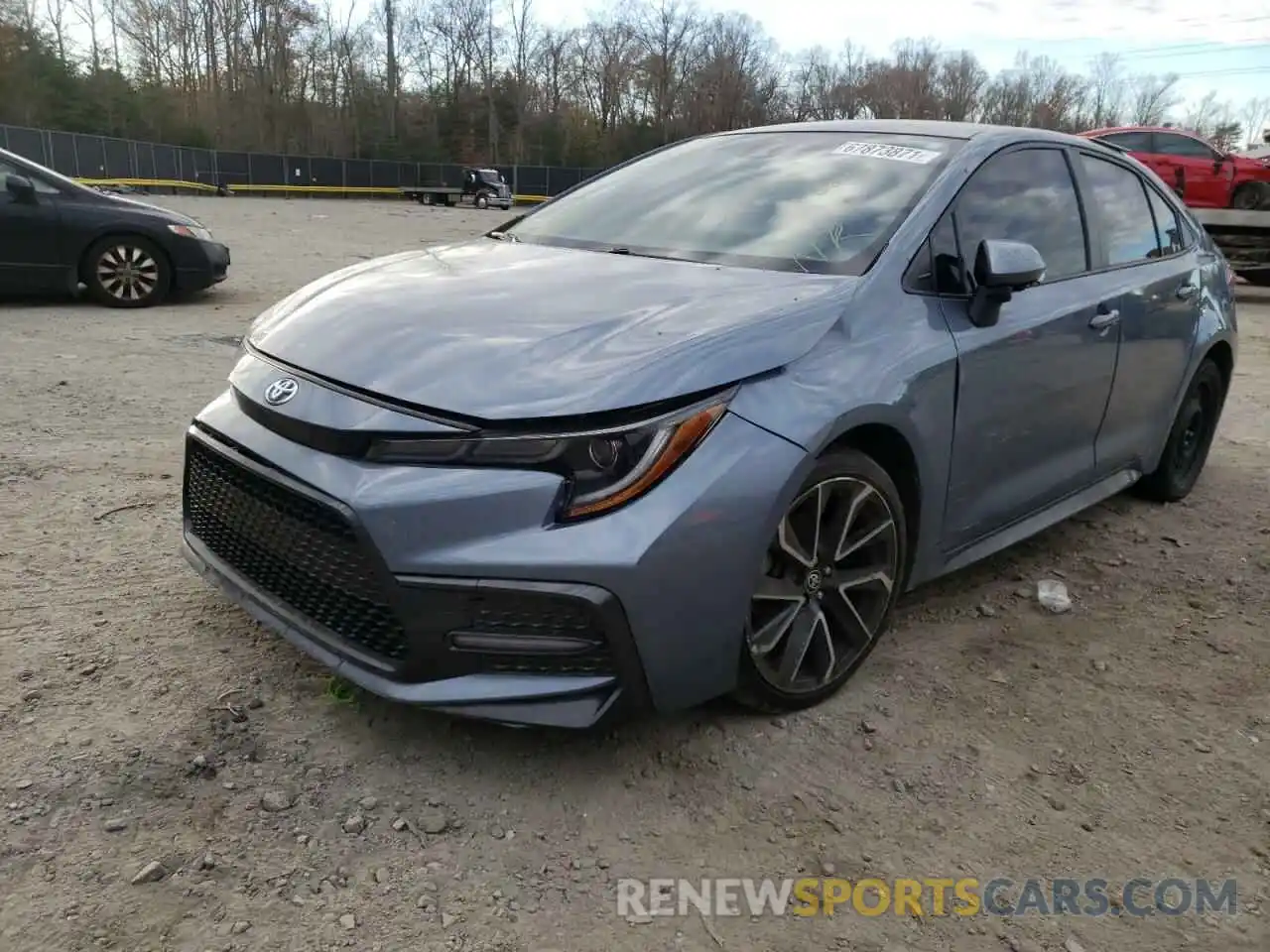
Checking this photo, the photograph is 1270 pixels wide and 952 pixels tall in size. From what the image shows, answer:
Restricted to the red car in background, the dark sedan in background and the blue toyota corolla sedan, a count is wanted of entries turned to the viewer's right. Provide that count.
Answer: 2

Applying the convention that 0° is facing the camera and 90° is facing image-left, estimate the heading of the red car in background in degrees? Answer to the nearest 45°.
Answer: approximately 270°

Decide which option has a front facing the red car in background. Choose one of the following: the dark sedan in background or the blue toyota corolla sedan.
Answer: the dark sedan in background

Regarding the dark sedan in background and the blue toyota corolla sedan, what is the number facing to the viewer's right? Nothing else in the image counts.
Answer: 1

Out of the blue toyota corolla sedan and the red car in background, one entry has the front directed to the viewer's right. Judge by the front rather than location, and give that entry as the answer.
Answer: the red car in background

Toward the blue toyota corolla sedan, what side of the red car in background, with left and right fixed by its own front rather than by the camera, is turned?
right

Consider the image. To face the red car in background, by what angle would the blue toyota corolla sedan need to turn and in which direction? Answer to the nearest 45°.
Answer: approximately 180°

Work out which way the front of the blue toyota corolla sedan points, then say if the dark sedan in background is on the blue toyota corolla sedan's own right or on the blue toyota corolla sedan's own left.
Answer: on the blue toyota corolla sedan's own right

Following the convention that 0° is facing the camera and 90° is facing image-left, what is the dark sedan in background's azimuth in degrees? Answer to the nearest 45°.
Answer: approximately 270°

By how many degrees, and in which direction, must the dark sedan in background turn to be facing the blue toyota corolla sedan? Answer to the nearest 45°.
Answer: approximately 90° to its right

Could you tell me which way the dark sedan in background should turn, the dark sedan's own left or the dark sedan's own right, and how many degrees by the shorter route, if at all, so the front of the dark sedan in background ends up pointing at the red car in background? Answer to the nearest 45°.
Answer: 0° — it already faces it
